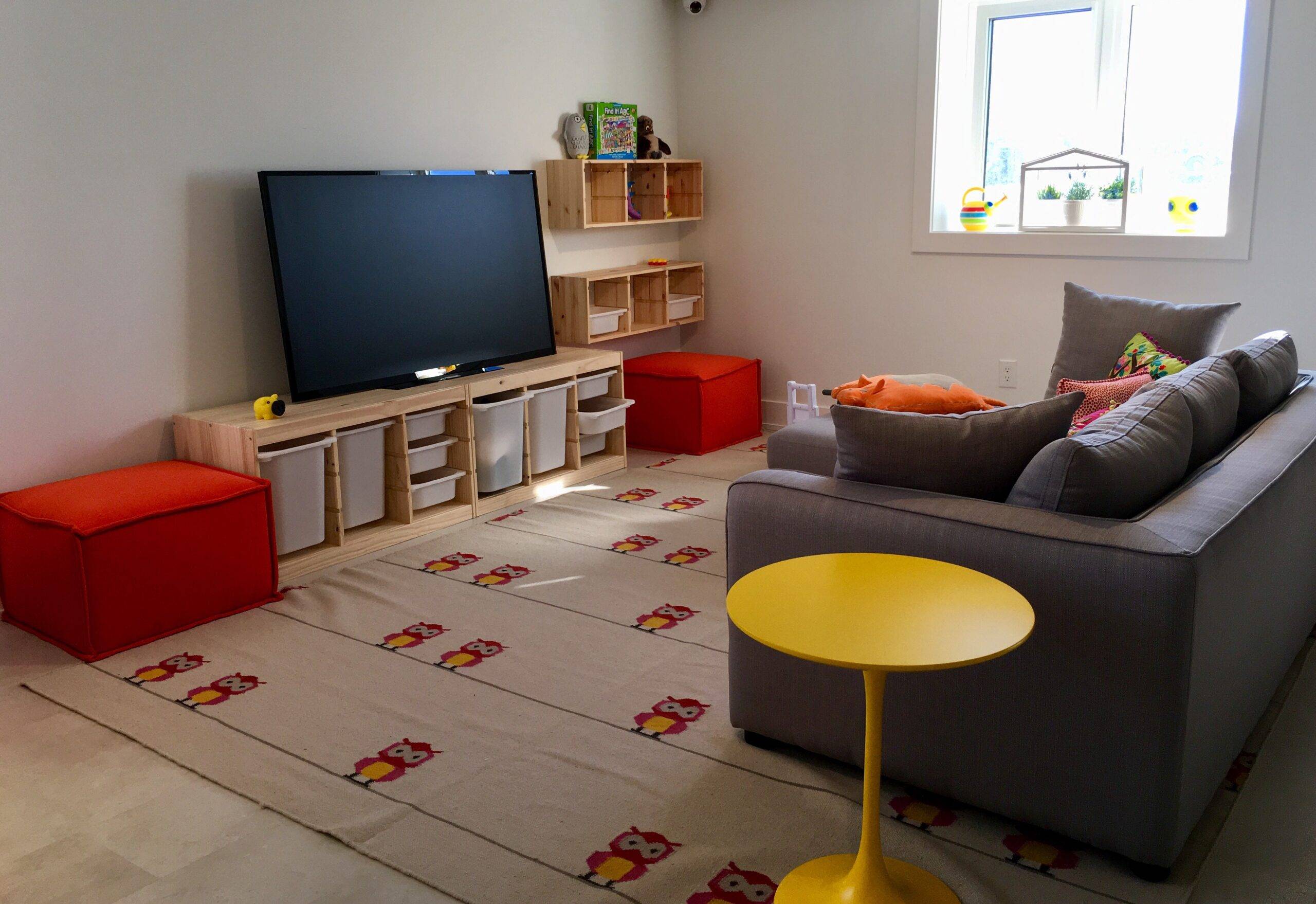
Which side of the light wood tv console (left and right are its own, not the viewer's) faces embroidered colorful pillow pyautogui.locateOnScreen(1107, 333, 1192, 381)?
front

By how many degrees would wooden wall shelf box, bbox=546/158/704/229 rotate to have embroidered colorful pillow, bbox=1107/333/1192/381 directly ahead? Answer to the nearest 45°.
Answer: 0° — it already faces it

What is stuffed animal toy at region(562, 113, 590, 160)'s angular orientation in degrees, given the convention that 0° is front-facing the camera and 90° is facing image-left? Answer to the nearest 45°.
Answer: approximately 315°

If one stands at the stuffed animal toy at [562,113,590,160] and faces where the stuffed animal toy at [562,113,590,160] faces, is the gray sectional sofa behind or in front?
in front

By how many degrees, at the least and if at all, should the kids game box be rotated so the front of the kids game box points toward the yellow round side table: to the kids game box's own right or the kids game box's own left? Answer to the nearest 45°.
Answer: approximately 45° to the kids game box's own right

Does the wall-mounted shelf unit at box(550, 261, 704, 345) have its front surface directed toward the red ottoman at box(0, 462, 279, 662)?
no

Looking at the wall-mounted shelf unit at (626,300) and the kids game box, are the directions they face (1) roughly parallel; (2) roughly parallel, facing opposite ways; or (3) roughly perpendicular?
roughly parallel

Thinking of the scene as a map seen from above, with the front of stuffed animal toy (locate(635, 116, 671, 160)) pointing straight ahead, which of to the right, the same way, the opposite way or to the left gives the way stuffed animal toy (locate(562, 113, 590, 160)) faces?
the same way

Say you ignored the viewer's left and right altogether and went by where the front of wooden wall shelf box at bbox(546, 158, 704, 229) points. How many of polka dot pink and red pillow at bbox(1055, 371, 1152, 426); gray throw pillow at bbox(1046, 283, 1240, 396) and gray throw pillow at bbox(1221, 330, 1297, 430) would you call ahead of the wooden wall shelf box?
3

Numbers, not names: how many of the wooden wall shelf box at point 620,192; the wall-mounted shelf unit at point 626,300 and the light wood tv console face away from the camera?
0

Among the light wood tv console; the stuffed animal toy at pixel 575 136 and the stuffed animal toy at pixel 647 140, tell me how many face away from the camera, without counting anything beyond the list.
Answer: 0

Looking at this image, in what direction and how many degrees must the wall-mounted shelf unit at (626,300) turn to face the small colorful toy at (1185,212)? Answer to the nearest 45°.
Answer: approximately 45° to its left

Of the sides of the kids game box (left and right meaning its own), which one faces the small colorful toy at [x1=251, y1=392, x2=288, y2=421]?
right

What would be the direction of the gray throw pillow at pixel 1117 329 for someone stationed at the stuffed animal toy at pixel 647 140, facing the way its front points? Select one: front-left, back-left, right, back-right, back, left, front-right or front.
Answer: front

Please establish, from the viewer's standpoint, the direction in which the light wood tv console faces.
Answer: facing the viewer and to the right of the viewer

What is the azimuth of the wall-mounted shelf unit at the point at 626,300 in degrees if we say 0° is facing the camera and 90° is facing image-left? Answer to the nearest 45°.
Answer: approximately 315°

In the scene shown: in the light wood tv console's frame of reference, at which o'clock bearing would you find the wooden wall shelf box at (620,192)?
The wooden wall shelf box is roughly at 9 o'clock from the light wood tv console.

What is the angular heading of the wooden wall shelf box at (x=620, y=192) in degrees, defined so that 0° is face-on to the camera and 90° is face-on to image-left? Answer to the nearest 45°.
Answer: approximately 315°
